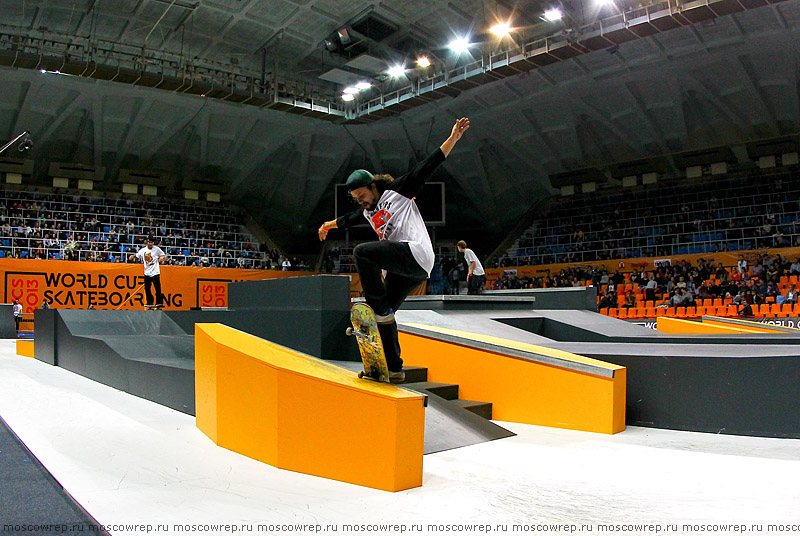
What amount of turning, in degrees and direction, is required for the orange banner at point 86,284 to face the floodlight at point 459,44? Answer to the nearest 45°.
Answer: approximately 90° to its left

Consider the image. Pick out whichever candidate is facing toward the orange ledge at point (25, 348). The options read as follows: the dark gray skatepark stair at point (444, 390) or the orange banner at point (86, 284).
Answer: the orange banner

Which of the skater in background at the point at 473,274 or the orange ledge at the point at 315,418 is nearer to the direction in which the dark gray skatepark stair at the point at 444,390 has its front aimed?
the orange ledge

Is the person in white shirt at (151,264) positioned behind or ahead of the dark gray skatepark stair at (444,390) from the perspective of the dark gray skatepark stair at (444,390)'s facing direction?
behind

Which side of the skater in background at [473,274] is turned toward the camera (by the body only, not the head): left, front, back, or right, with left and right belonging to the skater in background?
left

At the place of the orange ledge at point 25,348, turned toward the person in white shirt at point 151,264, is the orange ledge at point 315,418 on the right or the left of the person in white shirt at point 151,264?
right

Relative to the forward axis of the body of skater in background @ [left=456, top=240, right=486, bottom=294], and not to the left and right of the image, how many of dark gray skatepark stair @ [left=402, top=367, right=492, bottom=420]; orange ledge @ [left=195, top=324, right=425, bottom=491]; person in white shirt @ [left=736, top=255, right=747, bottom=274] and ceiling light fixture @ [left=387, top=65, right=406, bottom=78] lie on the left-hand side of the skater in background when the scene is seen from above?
2

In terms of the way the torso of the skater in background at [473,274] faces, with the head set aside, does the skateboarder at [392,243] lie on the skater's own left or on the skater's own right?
on the skater's own left

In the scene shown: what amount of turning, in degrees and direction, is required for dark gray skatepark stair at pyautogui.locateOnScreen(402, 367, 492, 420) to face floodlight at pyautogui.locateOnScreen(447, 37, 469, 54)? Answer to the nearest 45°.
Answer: approximately 135° to its left

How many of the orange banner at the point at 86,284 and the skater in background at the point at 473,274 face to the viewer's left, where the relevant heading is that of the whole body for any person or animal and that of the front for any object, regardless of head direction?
1
